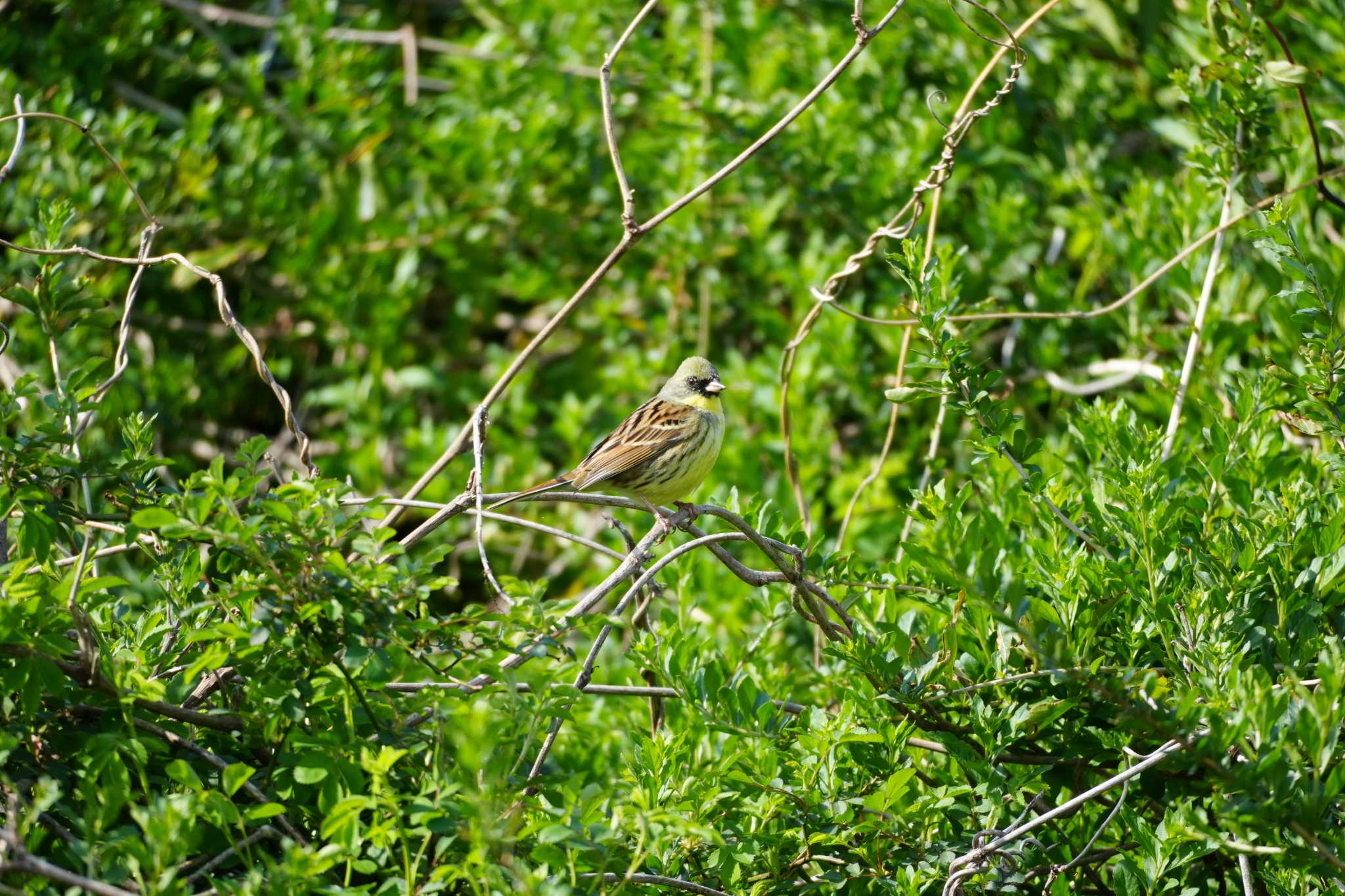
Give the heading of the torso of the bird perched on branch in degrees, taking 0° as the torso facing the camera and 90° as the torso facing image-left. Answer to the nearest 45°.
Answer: approximately 270°

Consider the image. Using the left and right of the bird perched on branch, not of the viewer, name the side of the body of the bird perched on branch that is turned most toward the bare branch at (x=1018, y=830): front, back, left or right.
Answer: front

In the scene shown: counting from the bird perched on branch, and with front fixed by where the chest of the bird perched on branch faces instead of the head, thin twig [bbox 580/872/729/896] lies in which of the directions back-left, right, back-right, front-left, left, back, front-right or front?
right

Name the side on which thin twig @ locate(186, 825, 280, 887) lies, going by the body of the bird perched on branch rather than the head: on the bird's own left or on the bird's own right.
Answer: on the bird's own right

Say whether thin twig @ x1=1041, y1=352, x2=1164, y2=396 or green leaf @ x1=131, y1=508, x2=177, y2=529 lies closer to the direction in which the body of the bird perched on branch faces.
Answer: the thin twig

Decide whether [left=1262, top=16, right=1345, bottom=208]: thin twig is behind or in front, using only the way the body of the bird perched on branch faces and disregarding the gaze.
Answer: in front

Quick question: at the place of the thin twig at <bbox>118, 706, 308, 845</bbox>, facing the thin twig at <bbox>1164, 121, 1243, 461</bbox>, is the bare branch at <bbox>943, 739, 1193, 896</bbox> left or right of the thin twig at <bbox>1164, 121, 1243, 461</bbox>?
right

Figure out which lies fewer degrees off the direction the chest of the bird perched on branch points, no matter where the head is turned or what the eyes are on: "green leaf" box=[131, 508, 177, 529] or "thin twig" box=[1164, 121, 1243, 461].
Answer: the thin twig
